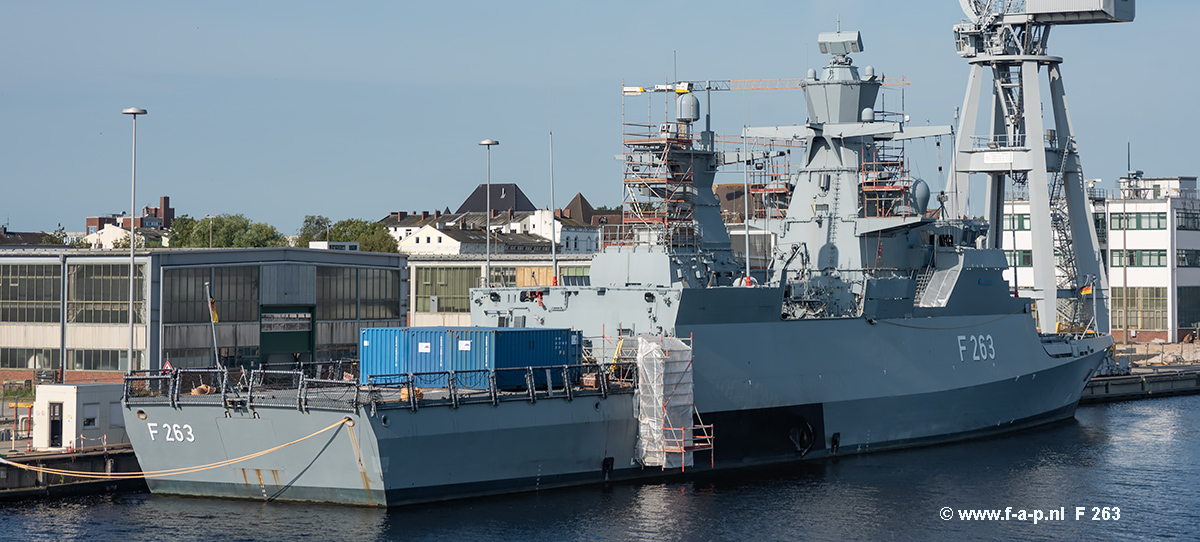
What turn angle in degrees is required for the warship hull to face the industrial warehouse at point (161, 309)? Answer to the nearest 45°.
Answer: approximately 90° to its left

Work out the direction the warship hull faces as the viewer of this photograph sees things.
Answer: facing away from the viewer and to the right of the viewer

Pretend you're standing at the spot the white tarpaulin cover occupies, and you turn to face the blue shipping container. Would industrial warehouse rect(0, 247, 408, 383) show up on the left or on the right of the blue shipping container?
right
